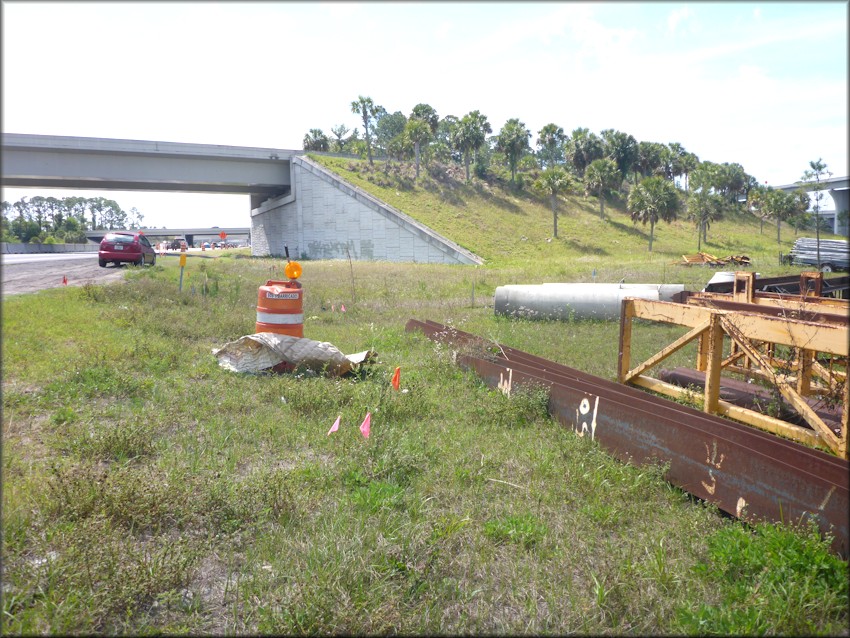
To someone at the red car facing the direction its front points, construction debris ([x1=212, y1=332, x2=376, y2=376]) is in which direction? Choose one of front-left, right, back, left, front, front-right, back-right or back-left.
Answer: back-right

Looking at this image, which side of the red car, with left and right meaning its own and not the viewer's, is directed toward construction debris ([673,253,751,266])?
right

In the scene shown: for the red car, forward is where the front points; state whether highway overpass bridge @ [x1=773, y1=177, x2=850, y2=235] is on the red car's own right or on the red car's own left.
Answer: on the red car's own right

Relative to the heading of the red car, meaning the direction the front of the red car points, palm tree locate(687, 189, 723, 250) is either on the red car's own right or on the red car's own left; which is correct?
on the red car's own right
